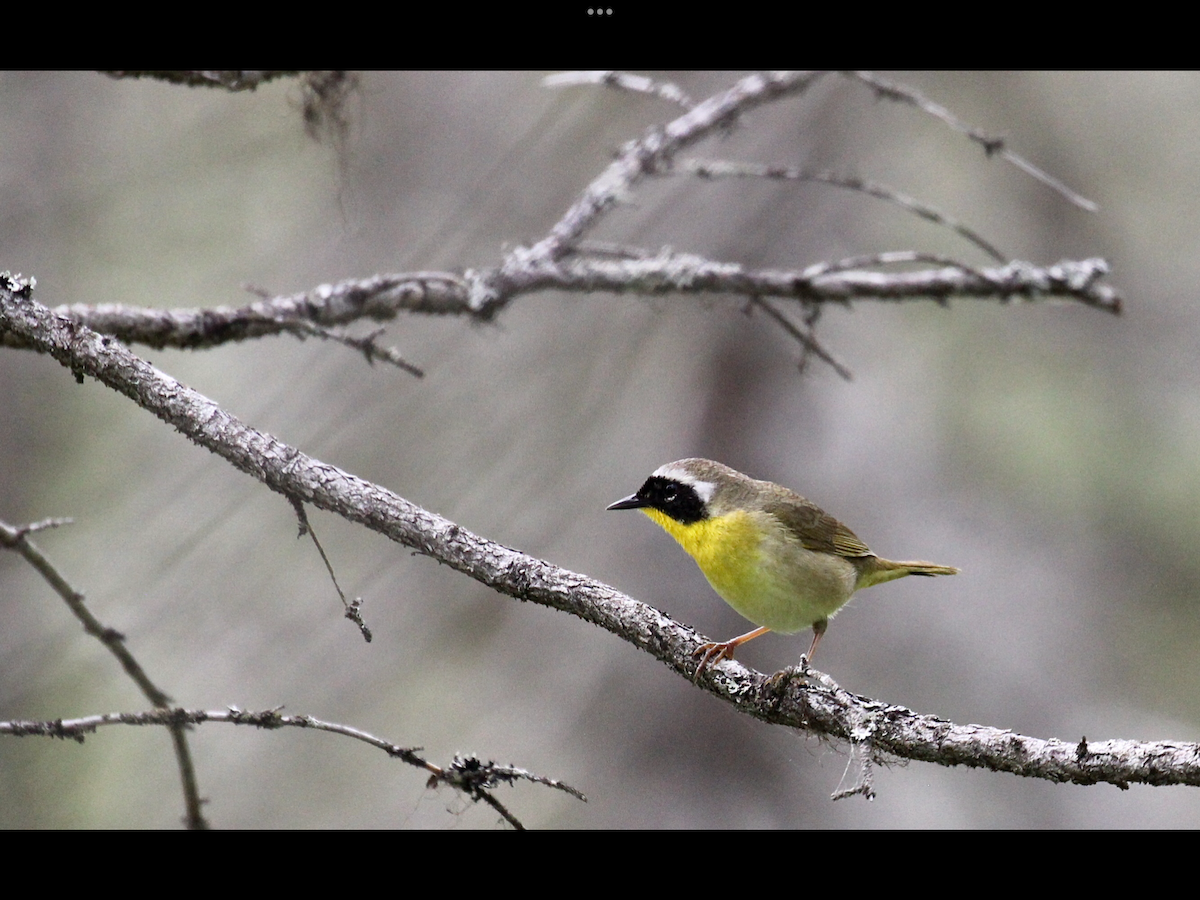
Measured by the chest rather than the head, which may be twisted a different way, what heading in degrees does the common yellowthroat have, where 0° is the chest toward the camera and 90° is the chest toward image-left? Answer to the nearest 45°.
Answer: approximately 90°
